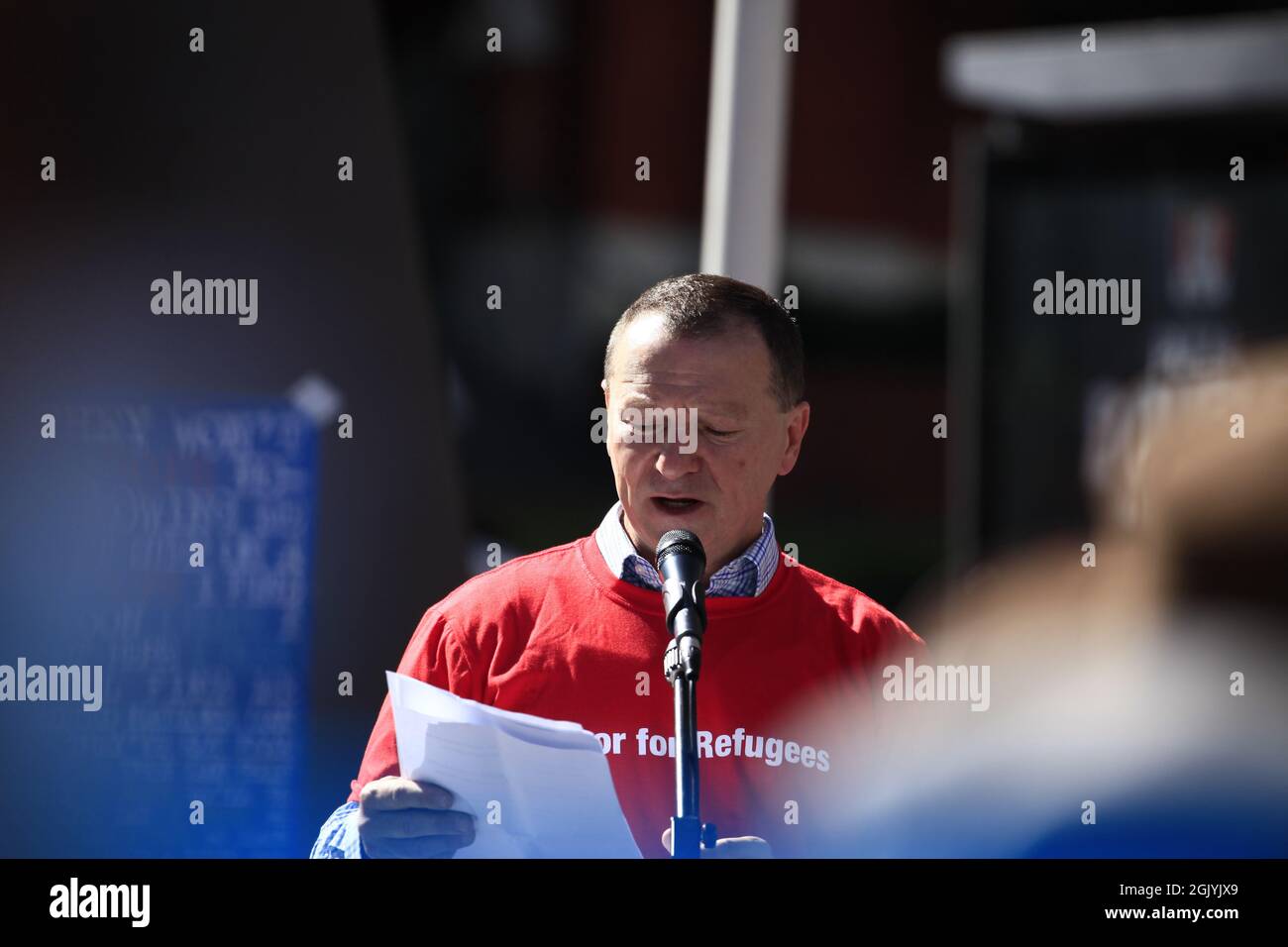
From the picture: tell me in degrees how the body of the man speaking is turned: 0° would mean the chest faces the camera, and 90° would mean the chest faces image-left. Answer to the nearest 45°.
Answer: approximately 0°
